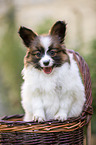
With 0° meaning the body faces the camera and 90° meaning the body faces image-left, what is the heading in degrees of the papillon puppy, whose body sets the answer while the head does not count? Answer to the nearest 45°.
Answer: approximately 0°
